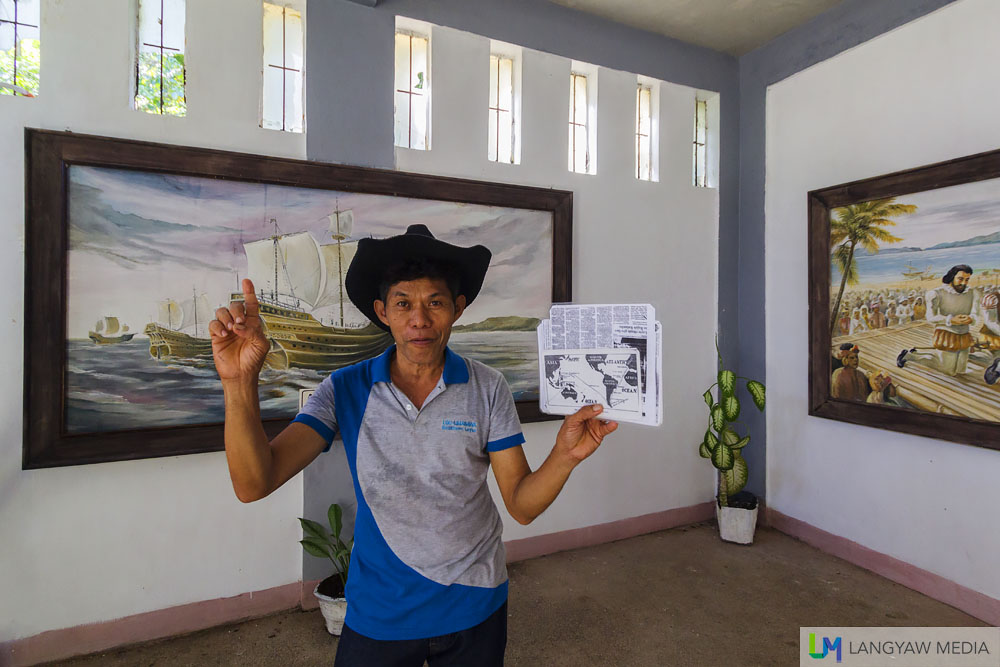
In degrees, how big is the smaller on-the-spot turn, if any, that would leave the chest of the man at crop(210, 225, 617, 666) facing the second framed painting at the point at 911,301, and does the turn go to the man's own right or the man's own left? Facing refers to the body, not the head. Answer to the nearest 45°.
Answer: approximately 135° to the man's own left

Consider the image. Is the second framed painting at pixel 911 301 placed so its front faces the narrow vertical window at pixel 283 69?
yes

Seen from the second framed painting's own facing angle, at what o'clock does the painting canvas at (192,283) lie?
The painting canvas is roughly at 12 o'clock from the second framed painting.

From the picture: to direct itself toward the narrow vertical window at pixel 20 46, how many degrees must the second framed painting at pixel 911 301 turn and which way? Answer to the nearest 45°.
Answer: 0° — it already faces it

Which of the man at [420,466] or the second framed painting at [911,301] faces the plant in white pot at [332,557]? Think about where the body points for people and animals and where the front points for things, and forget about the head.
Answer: the second framed painting

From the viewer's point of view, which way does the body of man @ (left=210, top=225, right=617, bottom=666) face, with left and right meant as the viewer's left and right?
facing the viewer

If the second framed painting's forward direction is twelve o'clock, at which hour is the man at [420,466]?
The man is roughly at 11 o'clock from the second framed painting.

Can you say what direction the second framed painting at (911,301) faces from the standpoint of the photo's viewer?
facing the viewer and to the left of the viewer

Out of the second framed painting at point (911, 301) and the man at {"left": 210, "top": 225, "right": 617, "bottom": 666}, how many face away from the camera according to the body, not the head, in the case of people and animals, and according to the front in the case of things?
0

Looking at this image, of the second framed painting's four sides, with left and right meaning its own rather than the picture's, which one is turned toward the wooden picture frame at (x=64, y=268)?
front

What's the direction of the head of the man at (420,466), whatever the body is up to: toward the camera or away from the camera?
toward the camera

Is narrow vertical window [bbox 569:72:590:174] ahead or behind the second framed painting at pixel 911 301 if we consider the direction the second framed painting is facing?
ahead

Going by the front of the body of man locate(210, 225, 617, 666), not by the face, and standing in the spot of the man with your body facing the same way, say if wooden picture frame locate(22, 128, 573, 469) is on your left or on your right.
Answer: on your right

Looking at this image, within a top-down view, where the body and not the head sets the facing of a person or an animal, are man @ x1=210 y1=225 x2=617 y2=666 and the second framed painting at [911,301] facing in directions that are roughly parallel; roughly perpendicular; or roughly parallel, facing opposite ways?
roughly perpendicular
